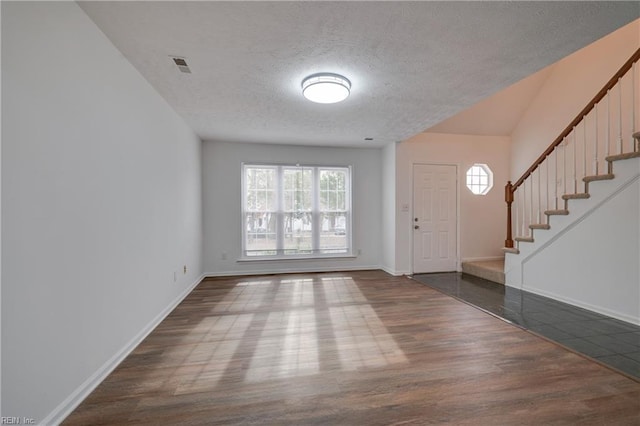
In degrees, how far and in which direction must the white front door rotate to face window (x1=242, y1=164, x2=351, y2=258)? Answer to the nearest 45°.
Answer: approximately 90° to its right

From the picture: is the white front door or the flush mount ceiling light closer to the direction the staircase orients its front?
the white front door

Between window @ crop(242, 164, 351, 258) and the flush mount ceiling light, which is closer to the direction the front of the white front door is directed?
the flush mount ceiling light

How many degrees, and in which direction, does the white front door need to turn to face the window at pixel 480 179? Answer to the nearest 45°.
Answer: approximately 135° to its left

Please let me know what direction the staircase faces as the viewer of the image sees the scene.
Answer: facing away from the viewer and to the left of the viewer

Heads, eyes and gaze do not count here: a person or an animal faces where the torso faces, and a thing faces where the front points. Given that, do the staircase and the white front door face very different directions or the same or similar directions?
very different directions

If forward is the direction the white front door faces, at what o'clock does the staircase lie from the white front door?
The staircase is roughly at 10 o'clock from the white front door.

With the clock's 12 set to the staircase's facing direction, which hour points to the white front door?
The white front door is roughly at 11 o'clock from the staircase.

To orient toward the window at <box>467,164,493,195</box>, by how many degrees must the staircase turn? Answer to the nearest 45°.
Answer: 0° — it already faces it

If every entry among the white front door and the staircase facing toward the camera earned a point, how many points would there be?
1
